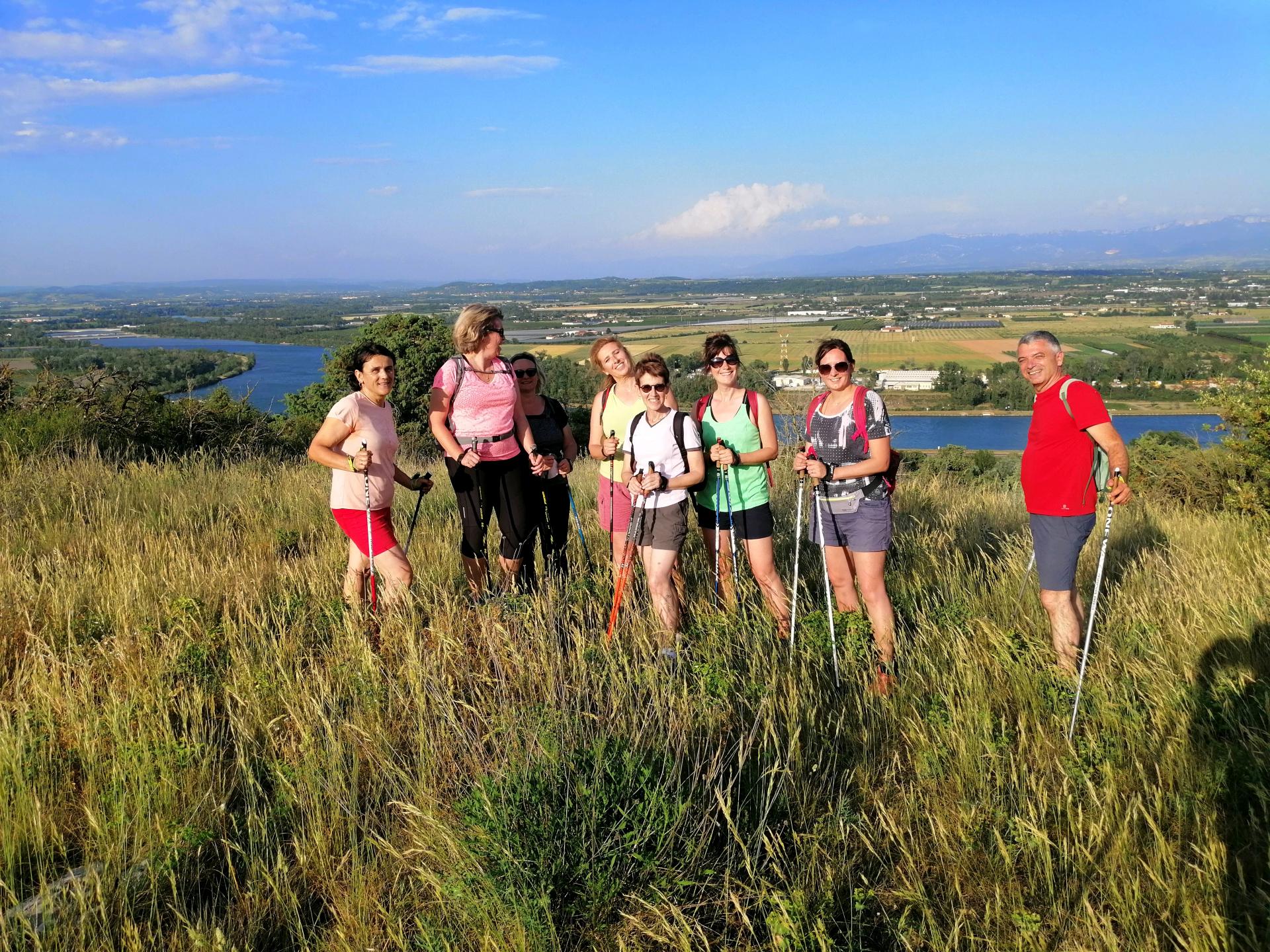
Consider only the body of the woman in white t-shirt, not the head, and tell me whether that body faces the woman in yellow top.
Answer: no

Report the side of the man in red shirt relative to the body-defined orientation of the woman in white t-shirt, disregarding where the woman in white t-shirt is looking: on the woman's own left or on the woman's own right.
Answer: on the woman's own left

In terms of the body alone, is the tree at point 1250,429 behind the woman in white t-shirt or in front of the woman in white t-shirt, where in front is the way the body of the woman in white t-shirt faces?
behind

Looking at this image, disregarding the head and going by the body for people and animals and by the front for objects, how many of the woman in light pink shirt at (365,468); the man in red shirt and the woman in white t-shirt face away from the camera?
0

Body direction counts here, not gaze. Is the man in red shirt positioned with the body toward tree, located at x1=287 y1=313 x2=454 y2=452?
no

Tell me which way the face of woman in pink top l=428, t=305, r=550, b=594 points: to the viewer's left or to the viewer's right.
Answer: to the viewer's right

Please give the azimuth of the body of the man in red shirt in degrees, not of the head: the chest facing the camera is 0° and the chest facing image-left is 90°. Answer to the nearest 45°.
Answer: approximately 45°

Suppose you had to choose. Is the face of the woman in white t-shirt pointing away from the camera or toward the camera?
toward the camera

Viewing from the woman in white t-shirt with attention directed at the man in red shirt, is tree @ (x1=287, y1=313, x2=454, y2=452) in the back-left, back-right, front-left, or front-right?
back-left

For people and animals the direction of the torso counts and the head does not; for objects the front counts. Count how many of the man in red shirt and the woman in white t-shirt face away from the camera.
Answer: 0

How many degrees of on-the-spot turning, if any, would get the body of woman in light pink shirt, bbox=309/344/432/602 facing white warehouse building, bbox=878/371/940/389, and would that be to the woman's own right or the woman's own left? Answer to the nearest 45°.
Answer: approximately 90° to the woman's own left

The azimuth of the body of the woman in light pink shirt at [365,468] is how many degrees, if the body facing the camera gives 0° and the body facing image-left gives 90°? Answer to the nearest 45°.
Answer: approximately 315°

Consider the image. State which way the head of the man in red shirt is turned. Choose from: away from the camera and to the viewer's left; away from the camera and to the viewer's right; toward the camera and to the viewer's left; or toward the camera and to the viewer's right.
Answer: toward the camera and to the viewer's left

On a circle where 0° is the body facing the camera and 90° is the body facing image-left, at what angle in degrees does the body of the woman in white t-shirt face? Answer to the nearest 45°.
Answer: approximately 45°

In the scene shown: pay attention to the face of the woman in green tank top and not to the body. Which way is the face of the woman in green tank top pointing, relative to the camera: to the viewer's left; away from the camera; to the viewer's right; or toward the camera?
toward the camera
